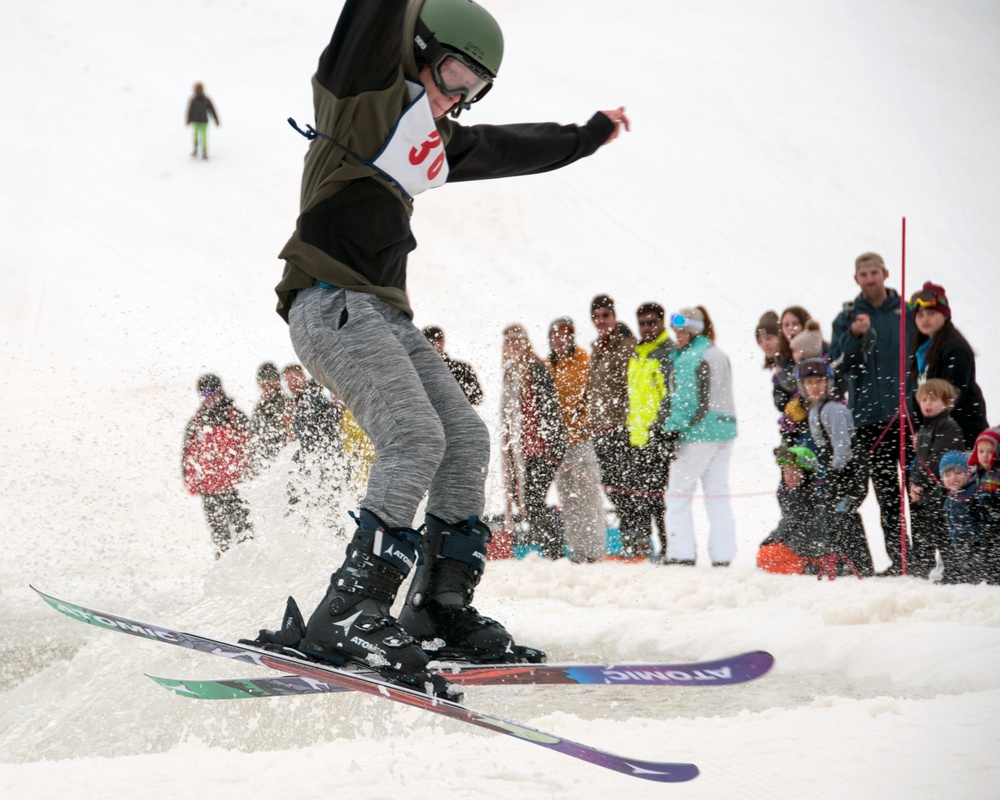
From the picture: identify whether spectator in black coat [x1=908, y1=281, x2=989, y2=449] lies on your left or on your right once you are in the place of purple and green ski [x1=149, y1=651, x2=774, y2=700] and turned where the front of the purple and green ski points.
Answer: on your left

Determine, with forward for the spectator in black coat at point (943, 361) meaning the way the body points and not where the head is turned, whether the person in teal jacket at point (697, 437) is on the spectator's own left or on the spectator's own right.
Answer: on the spectator's own right

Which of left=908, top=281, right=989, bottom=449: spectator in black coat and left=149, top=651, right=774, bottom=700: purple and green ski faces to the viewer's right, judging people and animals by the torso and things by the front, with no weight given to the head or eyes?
the purple and green ski

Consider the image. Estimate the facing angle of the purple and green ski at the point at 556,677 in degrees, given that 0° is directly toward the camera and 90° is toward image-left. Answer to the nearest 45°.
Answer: approximately 270°

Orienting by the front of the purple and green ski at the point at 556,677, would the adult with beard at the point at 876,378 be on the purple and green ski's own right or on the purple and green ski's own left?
on the purple and green ski's own left

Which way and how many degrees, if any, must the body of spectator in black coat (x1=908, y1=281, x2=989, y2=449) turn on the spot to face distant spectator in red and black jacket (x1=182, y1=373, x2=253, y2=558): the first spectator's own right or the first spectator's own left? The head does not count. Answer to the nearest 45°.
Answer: approximately 45° to the first spectator's own right

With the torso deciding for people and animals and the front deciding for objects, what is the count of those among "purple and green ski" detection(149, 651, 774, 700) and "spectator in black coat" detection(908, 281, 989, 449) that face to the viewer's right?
1

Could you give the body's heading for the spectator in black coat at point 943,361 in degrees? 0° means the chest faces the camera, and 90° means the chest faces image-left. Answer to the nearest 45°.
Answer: approximately 45°

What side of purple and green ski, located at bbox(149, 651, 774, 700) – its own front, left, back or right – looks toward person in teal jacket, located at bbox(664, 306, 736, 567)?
left
